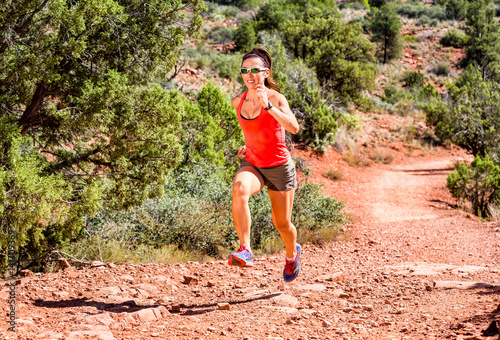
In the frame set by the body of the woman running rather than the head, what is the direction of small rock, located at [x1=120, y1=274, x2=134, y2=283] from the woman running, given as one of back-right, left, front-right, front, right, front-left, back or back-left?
right

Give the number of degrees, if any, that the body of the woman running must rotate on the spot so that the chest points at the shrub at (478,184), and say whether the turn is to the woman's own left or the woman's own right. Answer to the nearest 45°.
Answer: approximately 180°

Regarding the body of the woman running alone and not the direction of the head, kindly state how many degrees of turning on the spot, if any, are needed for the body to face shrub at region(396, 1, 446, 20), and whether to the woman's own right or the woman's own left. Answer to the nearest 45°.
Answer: approximately 135° to the woman's own right

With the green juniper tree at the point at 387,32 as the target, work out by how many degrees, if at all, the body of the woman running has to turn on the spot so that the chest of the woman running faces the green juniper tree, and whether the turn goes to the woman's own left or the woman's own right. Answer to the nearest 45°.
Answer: approximately 135° to the woman's own right

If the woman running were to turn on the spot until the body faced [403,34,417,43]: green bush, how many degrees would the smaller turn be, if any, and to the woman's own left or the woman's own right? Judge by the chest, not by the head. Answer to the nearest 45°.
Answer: approximately 135° to the woman's own right

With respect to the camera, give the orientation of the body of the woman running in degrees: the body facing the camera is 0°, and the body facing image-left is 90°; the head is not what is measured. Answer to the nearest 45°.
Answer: approximately 45°

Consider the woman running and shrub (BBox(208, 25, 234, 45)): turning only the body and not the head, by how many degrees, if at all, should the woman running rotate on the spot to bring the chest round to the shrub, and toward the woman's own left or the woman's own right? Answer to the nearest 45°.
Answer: approximately 135° to the woman's own right

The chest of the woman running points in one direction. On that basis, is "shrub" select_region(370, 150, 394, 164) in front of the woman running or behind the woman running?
behind

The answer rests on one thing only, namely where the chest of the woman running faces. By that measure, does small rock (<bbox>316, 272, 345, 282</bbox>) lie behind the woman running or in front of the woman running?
behind
